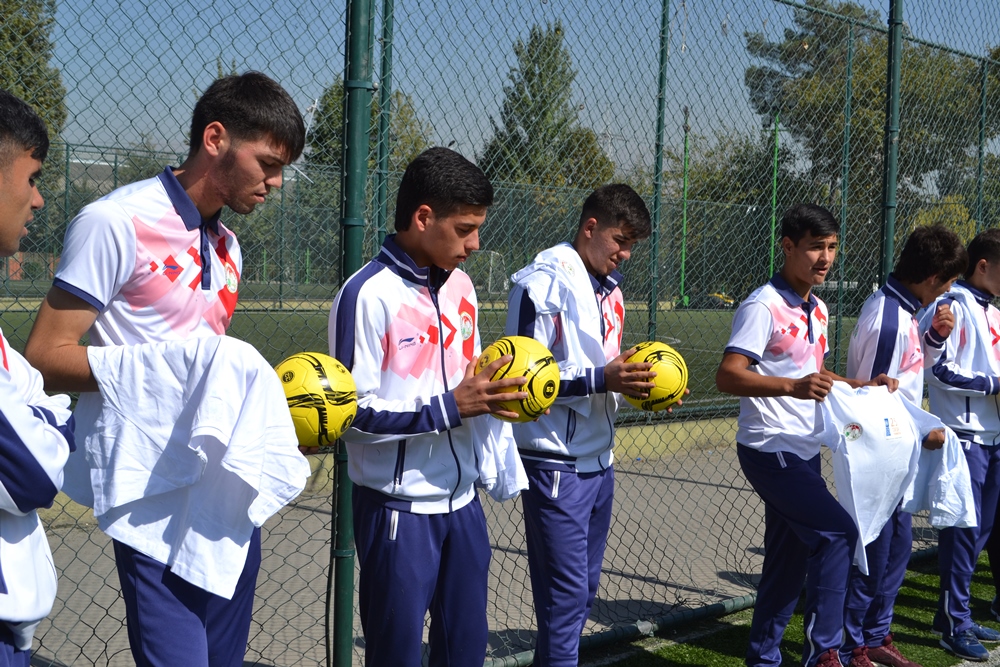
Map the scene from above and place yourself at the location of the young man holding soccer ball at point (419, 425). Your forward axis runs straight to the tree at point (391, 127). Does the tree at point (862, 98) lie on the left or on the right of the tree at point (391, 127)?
right

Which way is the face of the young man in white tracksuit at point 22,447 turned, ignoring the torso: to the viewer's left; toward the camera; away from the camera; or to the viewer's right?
to the viewer's right

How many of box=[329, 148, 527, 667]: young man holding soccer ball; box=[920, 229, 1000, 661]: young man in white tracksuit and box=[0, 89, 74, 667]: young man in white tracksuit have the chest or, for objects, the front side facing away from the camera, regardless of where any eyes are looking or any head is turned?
0

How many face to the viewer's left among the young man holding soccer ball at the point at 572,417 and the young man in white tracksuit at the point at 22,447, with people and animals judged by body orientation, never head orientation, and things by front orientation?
0

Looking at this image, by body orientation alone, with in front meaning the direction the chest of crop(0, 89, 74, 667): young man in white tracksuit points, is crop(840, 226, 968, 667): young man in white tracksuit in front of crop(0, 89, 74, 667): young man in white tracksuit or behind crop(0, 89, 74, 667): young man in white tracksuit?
in front

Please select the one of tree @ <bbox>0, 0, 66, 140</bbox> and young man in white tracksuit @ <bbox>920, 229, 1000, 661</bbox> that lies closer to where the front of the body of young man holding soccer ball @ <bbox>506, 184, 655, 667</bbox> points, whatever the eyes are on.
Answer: the young man in white tracksuit

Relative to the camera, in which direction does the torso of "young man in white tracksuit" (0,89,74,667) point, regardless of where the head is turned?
to the viewer's right

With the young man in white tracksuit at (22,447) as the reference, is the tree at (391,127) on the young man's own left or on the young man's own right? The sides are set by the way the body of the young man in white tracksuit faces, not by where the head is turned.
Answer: on the young man's own left
